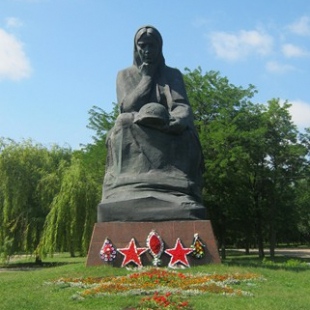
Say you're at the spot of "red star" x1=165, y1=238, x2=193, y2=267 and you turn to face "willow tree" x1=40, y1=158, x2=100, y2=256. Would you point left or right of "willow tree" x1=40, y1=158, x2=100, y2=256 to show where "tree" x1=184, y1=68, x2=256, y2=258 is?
right

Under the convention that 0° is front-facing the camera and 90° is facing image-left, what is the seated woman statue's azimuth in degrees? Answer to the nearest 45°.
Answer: approximately 0°

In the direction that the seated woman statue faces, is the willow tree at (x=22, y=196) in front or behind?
behind

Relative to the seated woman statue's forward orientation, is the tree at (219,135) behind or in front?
behind
